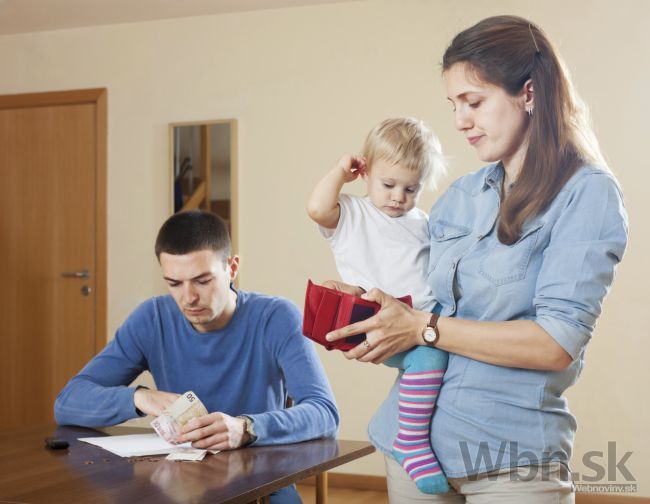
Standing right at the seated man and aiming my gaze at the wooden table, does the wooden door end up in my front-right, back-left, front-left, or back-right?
back-right

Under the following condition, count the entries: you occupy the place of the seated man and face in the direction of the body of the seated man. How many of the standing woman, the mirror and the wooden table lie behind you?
1

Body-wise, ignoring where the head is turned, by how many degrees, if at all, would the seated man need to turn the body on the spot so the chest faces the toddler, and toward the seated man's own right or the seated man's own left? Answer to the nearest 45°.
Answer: approximately 45° to the seated man's own left

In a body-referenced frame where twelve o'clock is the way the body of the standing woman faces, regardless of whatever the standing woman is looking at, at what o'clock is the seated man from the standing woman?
The seated man is roughly at 3 o'clock from the standing woman.

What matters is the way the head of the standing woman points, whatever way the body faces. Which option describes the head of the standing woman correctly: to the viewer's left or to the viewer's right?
to the viewer's left

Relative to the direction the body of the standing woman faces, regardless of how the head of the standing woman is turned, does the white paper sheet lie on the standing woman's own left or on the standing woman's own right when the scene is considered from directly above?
on the standing woman's own right

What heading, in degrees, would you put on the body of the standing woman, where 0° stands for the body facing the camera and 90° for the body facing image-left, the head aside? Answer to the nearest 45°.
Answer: approximately 45°

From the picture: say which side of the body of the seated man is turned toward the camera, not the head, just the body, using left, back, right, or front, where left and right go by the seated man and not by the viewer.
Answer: front

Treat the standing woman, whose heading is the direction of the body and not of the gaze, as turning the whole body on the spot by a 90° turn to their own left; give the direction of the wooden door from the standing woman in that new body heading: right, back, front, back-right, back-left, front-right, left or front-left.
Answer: back

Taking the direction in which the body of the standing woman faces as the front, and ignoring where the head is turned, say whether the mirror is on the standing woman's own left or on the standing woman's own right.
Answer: on the standing woman's own right

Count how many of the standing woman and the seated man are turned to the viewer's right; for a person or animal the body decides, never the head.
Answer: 0

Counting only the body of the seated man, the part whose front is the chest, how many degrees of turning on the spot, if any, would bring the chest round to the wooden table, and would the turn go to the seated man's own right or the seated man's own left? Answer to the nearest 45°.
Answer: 0° — they already face it
